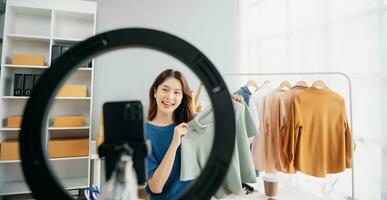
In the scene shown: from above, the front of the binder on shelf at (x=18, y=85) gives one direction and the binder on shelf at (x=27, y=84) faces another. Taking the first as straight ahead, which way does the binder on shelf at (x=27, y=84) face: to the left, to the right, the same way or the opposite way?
the same way

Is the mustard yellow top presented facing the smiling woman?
no

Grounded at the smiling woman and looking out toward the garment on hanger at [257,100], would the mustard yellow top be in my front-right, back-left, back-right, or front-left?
front-right

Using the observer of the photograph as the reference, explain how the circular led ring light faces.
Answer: facing away from the viewer

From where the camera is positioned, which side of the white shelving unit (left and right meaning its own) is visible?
front

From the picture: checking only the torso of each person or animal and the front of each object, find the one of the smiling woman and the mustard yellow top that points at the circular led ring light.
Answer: the smiling woman

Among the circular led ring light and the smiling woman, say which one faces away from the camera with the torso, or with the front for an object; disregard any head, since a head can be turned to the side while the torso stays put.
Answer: the circular led ring light

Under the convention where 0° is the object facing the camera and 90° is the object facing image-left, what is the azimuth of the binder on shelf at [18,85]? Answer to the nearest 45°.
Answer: approximately 0°

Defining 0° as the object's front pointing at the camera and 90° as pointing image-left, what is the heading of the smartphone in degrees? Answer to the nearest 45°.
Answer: approximately 180°

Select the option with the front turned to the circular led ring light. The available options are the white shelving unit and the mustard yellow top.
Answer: the white shelving unit

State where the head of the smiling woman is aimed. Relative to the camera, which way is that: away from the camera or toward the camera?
toward the camera

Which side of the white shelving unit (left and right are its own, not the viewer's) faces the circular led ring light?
front

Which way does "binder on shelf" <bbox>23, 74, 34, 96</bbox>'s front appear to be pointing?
toward the camera
